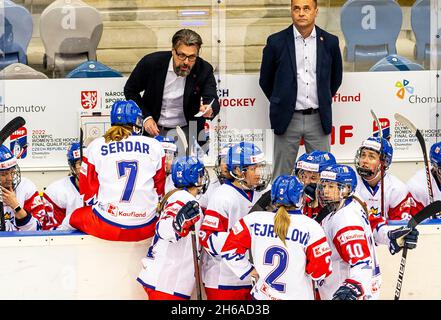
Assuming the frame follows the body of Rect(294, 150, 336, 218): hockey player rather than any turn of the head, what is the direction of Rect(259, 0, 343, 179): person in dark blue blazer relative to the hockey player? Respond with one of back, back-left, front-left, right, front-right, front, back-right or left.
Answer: back-right

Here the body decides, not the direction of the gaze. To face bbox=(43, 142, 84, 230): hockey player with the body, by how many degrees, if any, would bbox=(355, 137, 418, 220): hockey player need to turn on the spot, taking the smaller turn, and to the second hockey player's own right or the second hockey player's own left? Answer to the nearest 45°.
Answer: approximately 45° to the second hockey player's own right

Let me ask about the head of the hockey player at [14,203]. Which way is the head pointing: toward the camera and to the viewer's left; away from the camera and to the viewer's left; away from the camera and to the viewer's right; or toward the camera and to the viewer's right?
toward the camera and to the viewer's right

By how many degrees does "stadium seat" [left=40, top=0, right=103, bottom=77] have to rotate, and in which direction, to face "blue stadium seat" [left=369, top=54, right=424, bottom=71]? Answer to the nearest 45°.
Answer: approximately 90° to its left

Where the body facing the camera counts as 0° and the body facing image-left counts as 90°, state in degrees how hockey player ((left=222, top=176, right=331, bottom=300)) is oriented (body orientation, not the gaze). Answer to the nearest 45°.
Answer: approximately 180°

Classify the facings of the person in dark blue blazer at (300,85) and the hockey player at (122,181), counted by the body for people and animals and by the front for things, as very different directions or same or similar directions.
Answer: very different directions

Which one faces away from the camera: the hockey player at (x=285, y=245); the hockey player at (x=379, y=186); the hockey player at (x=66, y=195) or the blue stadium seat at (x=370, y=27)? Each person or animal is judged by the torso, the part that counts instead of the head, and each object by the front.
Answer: the hockey player at (x=285, y=245)

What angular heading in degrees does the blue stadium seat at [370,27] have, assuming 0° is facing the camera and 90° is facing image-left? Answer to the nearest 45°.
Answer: approximately 0°

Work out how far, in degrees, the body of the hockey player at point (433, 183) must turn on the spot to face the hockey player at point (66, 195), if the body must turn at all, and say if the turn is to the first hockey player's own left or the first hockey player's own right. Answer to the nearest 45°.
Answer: approximately 90° to the first hockey player's own right

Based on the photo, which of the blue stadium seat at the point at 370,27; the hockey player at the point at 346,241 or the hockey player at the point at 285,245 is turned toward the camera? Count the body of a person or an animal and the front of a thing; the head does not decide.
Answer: the blue stadium seat

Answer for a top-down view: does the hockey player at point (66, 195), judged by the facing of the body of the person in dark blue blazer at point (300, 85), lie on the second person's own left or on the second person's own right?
on the second person's own right

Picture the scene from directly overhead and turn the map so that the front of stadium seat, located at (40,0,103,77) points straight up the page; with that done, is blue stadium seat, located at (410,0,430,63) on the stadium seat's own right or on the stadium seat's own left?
on the stadium seat's own left
